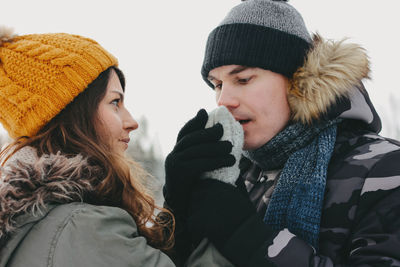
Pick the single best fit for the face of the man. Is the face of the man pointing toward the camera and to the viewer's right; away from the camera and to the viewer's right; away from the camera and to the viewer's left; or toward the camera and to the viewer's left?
toward the camera and to the viewer's left

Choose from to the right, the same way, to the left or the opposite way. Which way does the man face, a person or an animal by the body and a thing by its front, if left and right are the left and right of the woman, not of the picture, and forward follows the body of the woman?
the opposite way

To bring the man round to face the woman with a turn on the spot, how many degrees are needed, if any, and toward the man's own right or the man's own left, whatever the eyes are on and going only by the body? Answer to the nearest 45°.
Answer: approximately 45° to the man's own right

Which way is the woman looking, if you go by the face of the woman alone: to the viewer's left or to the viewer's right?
to the viewer's right

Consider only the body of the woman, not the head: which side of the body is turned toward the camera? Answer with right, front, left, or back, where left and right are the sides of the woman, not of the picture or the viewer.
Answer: right

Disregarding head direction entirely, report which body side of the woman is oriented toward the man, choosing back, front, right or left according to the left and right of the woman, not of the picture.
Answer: front

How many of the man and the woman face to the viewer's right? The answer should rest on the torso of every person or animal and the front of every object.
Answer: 1

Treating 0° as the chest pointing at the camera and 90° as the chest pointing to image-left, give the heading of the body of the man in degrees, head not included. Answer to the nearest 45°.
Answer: approximately 45°
